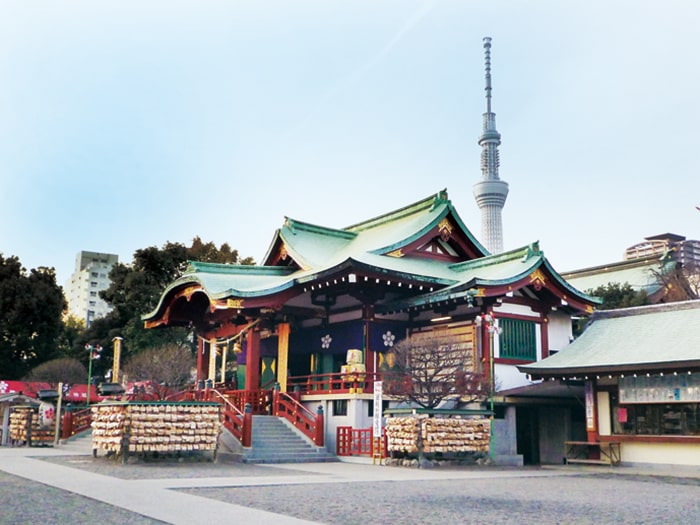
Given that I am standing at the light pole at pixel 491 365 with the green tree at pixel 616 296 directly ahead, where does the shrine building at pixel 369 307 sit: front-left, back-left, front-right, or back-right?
front-left

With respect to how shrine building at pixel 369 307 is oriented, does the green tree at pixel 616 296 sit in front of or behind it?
behind

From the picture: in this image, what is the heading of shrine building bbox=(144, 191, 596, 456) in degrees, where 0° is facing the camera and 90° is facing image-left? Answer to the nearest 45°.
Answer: approximately 45°

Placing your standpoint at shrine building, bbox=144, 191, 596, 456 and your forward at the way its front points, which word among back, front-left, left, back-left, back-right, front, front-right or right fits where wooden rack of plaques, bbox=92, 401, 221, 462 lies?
front

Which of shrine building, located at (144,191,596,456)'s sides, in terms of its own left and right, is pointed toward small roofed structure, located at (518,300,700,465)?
left

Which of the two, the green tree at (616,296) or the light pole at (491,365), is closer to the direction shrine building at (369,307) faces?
the light pole

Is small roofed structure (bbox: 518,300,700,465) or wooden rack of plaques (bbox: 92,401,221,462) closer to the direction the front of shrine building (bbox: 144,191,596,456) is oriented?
the wooden rack of plaques

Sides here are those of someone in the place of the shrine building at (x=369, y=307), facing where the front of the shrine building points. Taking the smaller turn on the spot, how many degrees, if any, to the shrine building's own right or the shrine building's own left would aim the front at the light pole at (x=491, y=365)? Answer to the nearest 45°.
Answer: approximately 90° to the shrine building's own left
